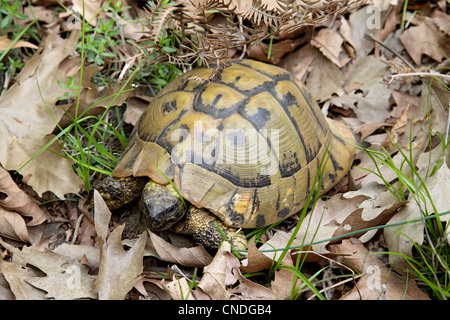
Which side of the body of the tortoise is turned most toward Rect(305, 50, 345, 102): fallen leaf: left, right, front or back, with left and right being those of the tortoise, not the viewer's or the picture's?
back

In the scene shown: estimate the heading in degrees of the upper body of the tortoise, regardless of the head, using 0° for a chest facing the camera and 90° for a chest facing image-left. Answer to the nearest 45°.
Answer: approximately 45°

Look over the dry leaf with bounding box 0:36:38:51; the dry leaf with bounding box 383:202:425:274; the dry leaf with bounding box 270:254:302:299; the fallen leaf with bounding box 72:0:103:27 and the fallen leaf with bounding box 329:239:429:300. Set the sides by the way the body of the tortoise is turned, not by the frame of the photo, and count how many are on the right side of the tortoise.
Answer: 2

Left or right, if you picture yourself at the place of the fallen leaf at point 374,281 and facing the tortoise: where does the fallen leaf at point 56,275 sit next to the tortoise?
left

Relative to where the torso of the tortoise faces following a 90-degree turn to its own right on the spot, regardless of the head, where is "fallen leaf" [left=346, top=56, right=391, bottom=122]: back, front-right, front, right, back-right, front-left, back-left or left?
right

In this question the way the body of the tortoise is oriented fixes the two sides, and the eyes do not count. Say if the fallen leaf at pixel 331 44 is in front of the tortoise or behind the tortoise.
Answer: behind

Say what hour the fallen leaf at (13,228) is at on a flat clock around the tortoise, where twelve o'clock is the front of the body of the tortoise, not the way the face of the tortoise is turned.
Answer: The fallen leaf is roughly at 1 o'clock from the tortoise.

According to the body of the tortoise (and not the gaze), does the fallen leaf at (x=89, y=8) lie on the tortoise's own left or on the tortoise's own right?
on the tortoise's own right

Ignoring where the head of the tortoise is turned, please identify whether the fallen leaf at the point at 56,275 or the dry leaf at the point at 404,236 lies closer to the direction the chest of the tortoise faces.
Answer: the fallen leaf

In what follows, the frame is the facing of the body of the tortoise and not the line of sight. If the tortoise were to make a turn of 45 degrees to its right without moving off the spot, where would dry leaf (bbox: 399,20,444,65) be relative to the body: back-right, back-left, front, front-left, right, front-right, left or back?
back-right

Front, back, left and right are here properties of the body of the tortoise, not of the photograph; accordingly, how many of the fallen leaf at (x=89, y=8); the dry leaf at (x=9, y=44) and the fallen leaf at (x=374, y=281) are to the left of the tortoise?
1

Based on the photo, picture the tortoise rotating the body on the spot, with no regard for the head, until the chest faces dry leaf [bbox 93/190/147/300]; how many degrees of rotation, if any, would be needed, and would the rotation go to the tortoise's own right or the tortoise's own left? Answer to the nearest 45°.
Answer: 0° — it already faces it

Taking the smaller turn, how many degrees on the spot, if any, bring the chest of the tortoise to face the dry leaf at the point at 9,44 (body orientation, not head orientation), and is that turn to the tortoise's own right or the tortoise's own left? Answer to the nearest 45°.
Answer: approximately 90° to the tortoise's own right

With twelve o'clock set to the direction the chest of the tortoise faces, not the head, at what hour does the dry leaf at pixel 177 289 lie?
The dry leaf is roughly at 11 o'clock from the tortoise.
